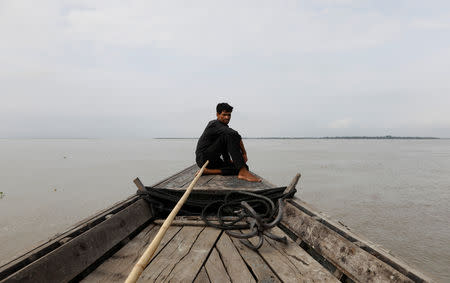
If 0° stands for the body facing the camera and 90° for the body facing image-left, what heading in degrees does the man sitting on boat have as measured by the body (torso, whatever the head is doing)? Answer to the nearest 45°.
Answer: approximately 270°

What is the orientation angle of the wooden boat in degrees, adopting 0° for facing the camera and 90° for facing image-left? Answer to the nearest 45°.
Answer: approximately 180°
